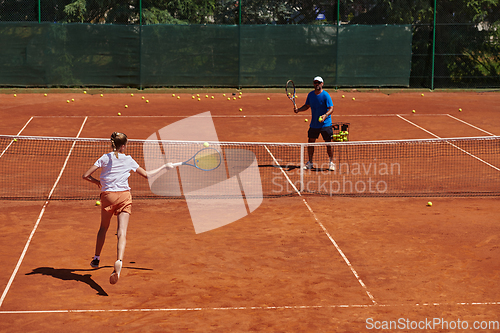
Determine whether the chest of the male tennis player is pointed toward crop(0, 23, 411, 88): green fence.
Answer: no

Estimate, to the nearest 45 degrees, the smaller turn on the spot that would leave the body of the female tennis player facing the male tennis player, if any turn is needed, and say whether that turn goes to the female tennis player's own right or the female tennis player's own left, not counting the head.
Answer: approximately 45° to the female tennis player's own right

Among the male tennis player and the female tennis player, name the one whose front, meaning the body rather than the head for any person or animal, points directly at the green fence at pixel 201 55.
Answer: the female tennis player

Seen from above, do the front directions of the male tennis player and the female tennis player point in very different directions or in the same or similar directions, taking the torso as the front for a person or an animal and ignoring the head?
very different directions

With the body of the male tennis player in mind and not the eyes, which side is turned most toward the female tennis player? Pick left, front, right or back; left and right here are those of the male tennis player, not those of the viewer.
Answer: front

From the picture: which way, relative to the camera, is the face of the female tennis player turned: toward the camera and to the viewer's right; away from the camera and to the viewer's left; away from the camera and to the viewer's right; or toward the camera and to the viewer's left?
away from the camera and to the viewer's right

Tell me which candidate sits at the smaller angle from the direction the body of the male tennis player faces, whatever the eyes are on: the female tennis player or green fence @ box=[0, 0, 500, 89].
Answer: the female tennis player

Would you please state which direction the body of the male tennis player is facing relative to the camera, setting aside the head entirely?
toward the camera

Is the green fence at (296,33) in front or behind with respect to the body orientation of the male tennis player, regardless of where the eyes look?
behind

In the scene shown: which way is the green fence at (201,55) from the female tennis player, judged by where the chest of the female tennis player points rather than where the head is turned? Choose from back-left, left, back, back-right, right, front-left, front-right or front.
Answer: front

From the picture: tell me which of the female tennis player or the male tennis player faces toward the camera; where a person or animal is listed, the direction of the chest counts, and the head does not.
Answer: the male tennis player

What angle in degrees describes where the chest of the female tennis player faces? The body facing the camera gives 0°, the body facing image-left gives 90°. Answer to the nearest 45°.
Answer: approximately 180°

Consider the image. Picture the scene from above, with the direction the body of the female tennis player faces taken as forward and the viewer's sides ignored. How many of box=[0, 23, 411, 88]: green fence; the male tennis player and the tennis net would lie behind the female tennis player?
0

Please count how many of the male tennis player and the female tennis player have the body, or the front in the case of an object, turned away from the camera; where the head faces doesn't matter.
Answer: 1
